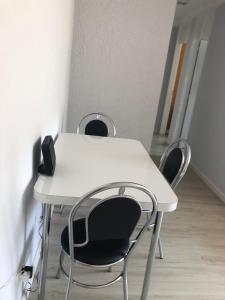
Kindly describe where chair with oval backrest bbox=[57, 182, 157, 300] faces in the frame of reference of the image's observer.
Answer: facing away from the viewer and to the left of the viewer

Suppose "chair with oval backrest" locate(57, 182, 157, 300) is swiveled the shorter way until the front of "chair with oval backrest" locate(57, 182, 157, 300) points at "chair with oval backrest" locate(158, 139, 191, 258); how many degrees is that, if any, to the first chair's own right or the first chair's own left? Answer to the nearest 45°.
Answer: approximately 90° to the first chair's own right
